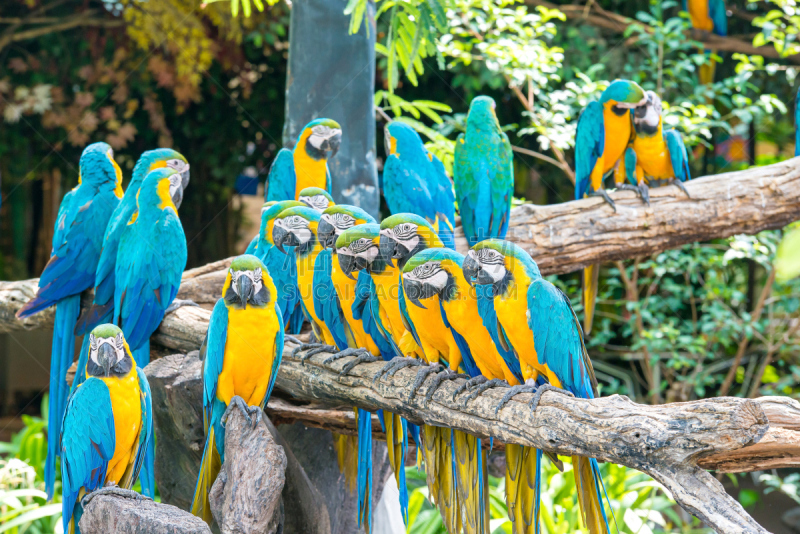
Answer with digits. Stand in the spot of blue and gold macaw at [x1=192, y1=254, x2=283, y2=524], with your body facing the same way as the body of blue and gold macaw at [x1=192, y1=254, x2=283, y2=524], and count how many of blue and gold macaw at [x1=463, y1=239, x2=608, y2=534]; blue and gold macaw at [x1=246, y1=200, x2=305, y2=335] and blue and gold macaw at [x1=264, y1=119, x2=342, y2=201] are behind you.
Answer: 2

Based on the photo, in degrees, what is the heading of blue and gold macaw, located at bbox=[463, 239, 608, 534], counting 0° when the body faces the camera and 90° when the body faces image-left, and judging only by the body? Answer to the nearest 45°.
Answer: approximately 45°

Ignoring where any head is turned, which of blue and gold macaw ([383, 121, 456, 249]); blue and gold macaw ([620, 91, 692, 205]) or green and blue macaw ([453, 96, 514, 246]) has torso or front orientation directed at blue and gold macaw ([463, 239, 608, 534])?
blue and gold macaw ([620, 91, 692, 205])

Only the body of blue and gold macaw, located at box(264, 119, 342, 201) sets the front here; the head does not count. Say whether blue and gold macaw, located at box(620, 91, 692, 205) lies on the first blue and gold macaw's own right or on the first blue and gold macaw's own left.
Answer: on the first blue and gold macaw's own left

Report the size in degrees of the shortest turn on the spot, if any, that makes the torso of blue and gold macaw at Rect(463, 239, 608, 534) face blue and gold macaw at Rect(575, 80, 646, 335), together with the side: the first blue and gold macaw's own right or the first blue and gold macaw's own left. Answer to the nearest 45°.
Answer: approximately 135° to the first blue and gold macaw's own right

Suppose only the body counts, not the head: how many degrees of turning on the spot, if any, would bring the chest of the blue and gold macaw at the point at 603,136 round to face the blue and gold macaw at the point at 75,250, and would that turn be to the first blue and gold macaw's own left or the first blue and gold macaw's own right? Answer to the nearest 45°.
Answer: approximately 90° to the first blue and gold macaw's own right

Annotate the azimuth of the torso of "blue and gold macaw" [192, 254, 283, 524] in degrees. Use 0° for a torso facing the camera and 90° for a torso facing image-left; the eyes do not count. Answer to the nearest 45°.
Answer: approximately 0°

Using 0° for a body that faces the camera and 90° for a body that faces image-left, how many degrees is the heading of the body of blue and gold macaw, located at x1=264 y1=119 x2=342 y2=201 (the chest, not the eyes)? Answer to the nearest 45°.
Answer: approximately 315°

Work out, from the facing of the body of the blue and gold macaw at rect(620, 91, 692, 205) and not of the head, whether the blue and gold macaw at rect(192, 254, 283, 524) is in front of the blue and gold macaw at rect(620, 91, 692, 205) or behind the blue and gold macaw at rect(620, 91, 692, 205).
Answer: in front

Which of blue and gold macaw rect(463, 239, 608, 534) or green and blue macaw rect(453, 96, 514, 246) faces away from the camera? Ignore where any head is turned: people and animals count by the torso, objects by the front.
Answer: green and blue macaw rect(453, 96, 514, 246)

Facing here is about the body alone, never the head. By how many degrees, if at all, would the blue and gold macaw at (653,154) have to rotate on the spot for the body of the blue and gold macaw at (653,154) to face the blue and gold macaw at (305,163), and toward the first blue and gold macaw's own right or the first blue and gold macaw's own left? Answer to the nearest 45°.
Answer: approximately 45° to the first blue and gold macaw's own right

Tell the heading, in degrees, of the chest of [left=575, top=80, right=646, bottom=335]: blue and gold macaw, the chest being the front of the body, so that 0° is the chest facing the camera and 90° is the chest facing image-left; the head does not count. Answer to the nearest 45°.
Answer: approximately 315°

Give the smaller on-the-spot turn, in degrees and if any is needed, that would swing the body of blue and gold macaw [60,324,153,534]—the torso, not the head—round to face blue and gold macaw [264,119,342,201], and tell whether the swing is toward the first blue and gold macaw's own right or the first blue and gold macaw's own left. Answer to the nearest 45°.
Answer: approximately 90° to the first blue and gold macaw's own left
